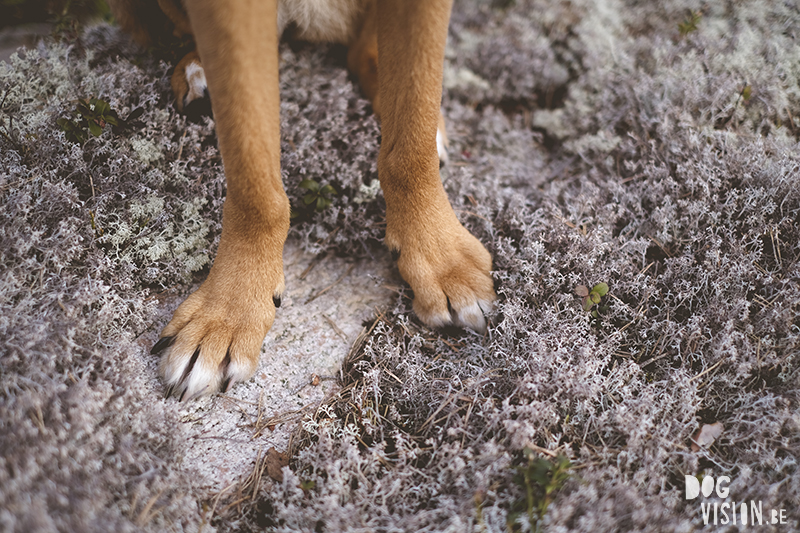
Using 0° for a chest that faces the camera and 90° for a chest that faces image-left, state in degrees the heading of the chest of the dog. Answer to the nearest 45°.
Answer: approximately 0°
